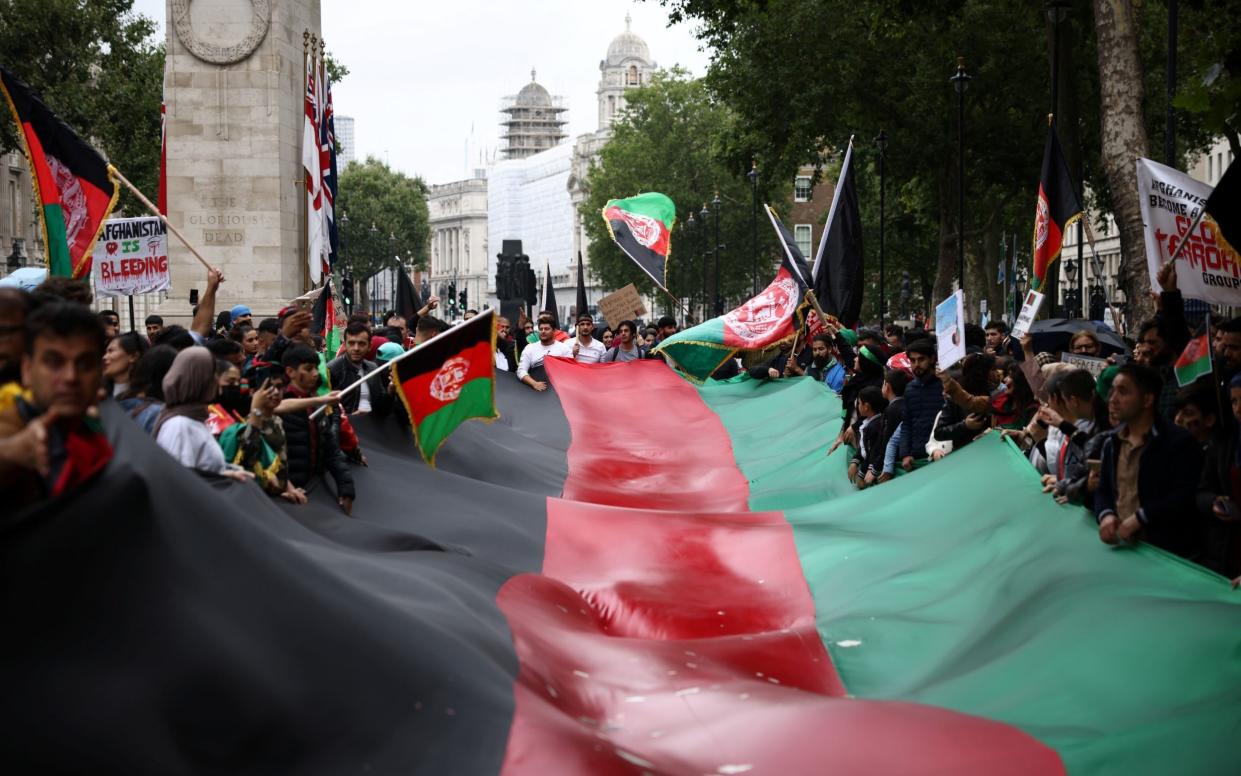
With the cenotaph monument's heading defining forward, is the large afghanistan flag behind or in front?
in front

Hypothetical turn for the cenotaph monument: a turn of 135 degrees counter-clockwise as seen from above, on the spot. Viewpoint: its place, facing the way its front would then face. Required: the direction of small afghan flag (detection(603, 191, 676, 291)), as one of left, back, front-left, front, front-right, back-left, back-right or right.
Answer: front-right

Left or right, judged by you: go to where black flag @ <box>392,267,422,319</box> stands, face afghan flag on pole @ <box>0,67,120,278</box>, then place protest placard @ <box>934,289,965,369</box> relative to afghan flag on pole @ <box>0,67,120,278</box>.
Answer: left

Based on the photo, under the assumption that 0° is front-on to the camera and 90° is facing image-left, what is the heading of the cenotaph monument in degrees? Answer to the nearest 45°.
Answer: approximately 0°

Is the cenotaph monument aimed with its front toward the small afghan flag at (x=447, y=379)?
yes

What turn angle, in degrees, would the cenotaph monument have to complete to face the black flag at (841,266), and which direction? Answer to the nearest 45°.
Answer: approximately 45° to its left

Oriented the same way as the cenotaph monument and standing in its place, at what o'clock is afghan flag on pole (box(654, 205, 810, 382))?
The afghan flag on pole is roughly at 11 o'clock from the cenotaph monument.

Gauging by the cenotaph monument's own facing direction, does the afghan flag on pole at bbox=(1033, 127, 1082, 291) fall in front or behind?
in front

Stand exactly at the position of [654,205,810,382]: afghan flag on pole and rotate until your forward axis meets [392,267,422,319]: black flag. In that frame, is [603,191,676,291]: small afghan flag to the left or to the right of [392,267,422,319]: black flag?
right
